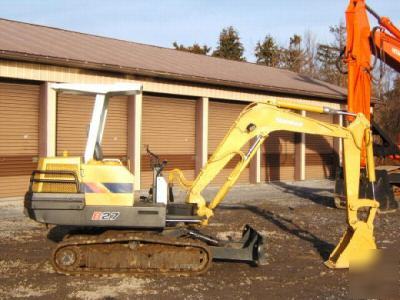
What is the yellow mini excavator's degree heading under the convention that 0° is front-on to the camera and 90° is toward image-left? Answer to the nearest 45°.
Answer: approximately 270°

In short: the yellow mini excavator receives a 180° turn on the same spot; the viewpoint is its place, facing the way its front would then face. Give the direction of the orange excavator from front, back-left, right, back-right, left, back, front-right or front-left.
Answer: back-right
